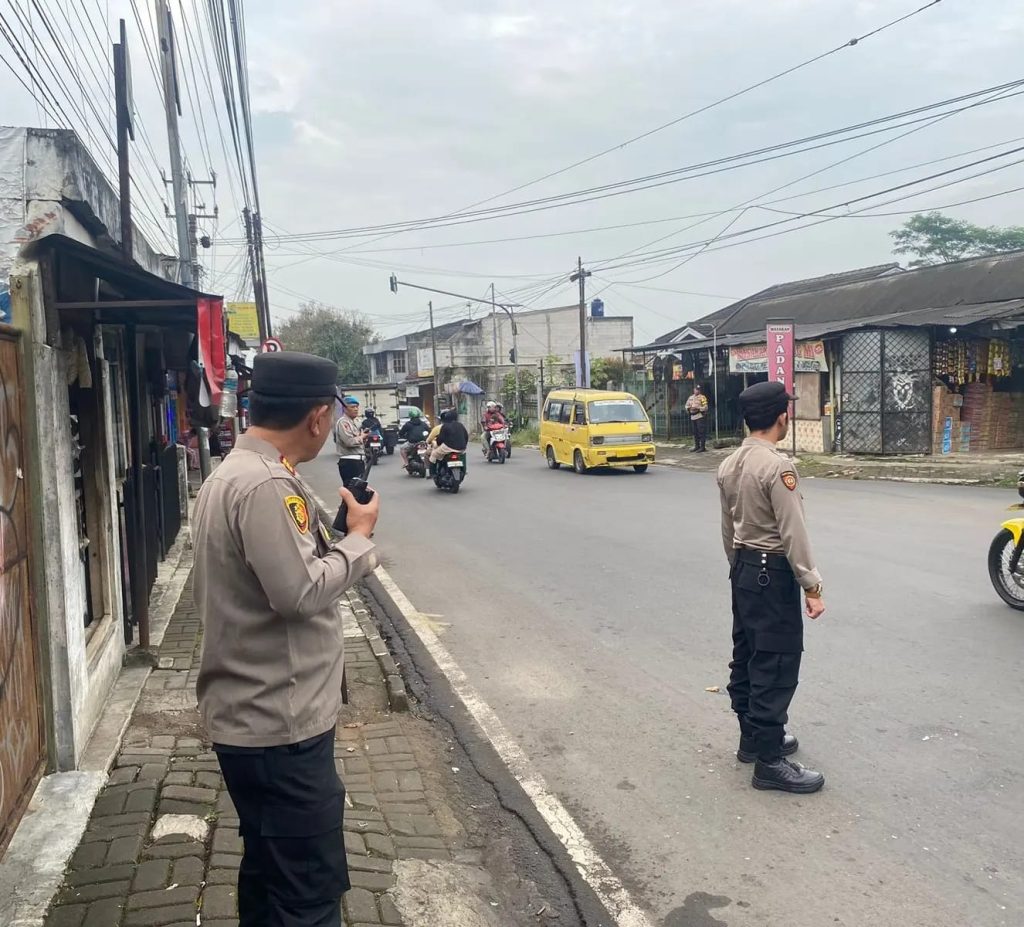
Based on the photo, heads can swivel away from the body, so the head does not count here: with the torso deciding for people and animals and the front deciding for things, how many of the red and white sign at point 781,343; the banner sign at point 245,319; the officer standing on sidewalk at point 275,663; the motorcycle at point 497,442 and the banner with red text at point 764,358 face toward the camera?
4

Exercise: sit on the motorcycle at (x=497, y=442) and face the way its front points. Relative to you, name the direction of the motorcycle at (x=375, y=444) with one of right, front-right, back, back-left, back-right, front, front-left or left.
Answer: right

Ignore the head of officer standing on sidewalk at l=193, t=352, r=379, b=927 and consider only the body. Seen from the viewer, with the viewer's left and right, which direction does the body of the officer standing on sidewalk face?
facing away from the viewer and to the right of the viewer

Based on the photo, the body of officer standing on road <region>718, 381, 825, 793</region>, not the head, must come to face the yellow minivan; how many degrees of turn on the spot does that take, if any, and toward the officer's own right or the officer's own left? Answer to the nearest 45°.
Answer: approximately 45° to the officer's own left

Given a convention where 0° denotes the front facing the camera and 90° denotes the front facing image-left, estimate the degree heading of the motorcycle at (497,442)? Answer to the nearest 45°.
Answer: approximately 0°

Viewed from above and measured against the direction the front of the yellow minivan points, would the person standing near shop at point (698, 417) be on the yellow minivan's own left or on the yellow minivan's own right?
on the yellow minivan's own left

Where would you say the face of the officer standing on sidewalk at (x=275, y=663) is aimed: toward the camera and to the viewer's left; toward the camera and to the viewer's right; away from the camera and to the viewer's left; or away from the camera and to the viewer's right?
away from the camera and to the viewer's right

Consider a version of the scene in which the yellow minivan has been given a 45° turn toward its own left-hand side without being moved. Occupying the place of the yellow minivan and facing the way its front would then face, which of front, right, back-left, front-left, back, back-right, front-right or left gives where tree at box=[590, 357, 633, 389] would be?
left

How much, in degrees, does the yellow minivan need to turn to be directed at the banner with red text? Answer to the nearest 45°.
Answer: approximately 90° to its left

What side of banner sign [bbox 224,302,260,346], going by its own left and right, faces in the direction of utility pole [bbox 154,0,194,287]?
front
